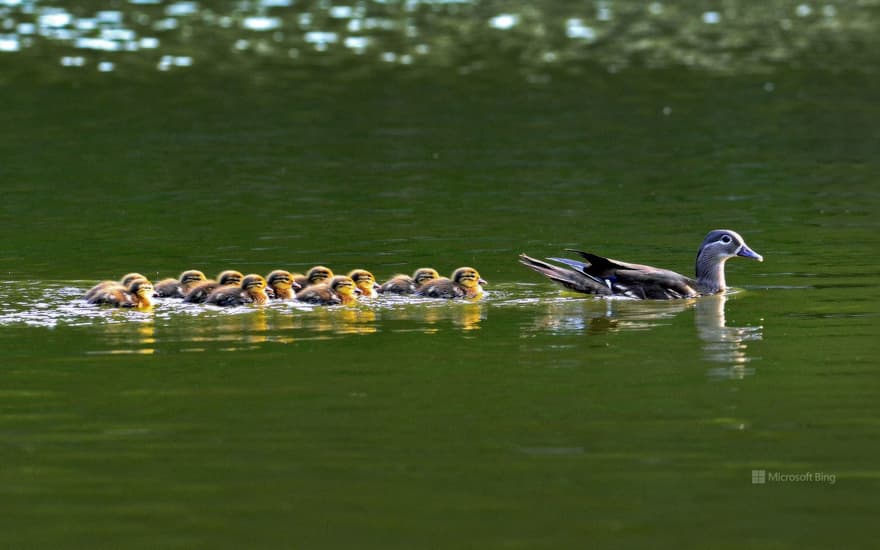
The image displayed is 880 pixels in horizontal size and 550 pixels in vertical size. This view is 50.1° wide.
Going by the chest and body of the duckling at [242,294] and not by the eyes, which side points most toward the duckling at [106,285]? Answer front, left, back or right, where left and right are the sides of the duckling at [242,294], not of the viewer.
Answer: back

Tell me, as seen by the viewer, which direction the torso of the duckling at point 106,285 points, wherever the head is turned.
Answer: to the viewer's right

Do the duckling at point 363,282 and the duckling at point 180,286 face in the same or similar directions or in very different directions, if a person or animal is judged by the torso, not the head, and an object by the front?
same or similar directions

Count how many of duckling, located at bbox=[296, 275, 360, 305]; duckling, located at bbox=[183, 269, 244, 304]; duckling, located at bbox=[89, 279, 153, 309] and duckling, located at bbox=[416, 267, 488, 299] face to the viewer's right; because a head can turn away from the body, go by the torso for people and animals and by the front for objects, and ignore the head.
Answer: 4

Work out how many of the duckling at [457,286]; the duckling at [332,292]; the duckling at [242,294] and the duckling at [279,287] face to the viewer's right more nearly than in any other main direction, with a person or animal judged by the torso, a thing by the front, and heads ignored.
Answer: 4

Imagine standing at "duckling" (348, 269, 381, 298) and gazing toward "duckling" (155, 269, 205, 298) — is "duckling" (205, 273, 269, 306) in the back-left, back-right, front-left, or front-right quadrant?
front-left

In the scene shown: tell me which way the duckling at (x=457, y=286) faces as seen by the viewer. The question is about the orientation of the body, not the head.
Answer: to the viewer's right

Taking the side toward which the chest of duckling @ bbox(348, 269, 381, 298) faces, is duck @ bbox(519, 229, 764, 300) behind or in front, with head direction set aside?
in front

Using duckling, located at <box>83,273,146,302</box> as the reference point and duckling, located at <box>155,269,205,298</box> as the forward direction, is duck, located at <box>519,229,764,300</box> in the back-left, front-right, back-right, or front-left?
front-right

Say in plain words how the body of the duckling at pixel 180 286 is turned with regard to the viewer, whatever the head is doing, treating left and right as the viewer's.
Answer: facing to the right of the viewer

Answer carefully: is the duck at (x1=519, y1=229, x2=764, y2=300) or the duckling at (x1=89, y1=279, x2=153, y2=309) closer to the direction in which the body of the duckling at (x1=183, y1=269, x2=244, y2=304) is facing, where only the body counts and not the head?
the duck

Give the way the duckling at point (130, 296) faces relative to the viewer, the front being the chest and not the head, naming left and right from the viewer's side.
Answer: facing to the right of the viewer

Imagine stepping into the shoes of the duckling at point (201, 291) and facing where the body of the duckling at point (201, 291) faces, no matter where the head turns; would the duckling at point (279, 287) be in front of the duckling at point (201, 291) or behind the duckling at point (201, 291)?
in front

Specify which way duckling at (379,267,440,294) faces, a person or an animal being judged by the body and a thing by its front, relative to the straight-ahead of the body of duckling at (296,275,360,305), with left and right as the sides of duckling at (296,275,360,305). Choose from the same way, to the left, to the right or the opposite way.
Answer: the same way

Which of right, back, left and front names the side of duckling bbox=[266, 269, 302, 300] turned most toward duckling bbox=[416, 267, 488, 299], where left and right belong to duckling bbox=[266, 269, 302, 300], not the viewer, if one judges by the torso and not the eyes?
front

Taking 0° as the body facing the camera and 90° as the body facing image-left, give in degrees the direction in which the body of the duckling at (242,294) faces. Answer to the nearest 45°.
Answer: approximately 270°

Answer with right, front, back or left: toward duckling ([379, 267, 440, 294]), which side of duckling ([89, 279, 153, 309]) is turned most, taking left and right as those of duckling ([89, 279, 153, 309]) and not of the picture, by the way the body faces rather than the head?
front
